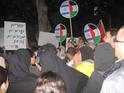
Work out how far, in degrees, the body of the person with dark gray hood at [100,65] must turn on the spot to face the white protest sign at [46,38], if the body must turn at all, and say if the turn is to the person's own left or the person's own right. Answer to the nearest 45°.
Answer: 0° — they already face it

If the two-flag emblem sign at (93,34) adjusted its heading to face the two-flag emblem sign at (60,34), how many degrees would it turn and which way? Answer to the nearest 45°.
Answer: approximately 135° to its right

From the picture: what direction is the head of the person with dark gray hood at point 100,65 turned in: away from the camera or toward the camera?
away from the camera

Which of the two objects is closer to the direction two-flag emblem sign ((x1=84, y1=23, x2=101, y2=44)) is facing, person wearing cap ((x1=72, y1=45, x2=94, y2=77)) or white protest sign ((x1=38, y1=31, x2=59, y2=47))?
the person wearing cap

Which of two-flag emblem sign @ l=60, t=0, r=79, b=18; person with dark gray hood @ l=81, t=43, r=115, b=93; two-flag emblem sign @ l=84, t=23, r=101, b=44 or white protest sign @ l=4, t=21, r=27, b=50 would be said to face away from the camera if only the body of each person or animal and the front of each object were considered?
the person with dark gray hood

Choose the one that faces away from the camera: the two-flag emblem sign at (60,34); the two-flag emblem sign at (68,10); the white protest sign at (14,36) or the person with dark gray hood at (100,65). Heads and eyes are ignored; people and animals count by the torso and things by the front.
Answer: the person with dark gray hood

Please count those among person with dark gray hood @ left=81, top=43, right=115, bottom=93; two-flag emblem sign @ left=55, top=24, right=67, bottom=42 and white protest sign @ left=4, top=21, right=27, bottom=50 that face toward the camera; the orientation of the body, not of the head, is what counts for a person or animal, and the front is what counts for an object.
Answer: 2

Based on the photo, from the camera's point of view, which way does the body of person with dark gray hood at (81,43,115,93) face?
away from the camera

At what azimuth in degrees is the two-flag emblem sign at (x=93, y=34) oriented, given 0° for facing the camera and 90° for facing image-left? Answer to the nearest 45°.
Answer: approximately 0°
